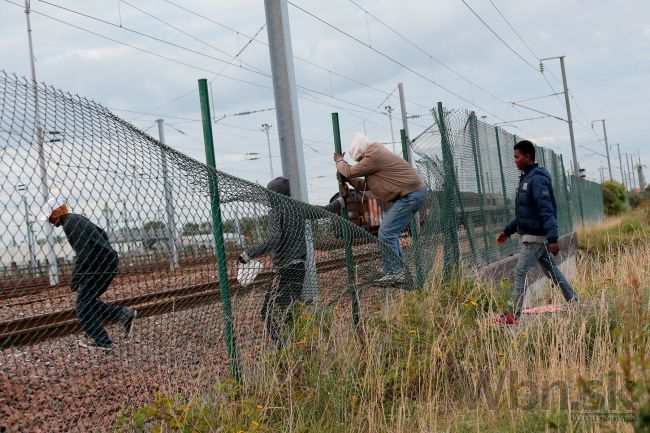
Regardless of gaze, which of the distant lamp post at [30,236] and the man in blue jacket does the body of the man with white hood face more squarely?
the distant lamp post

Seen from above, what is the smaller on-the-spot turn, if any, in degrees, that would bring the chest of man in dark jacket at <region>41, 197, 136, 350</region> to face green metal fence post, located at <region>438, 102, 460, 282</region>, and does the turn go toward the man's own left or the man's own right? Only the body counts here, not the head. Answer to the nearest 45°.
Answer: approximately 135° to the man's own right

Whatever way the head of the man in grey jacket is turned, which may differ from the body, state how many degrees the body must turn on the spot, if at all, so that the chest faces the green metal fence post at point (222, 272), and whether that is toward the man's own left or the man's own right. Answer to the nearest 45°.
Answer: approximately 90° to the man's own left

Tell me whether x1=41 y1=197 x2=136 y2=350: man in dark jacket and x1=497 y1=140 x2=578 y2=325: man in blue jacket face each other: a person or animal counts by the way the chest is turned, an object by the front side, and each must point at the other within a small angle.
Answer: no

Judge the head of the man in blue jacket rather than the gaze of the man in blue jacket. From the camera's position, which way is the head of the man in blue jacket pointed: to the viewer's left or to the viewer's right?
to the viewer's left

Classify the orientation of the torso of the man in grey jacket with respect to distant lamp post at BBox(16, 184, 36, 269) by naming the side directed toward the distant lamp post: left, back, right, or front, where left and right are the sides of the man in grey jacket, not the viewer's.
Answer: front

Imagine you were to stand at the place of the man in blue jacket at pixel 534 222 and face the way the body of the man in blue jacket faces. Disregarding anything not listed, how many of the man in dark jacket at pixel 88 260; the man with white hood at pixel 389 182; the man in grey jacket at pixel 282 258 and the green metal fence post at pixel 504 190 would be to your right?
1

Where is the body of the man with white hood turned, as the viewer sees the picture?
to the viewer's left

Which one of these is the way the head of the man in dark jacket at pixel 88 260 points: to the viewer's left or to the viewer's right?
to the viewer's left

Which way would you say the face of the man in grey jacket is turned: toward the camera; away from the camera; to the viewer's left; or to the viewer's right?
away from the camera

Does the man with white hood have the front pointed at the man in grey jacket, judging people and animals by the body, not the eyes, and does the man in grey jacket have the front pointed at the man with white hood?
no

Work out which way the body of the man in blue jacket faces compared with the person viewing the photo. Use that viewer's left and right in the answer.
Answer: facing to the left of the viewer
